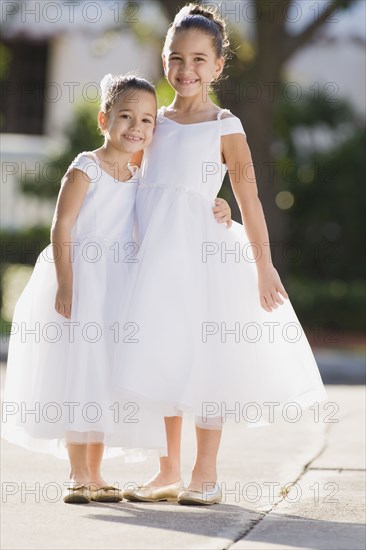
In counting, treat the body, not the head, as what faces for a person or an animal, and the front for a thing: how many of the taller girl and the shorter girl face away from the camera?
0

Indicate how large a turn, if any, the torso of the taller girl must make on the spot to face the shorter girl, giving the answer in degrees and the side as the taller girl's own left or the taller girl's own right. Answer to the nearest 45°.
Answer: approximately 45° to the taller girl's own right

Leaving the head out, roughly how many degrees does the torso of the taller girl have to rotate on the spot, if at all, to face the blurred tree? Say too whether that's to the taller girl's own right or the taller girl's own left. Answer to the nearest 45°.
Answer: approximately 135° to the taller girl's own right

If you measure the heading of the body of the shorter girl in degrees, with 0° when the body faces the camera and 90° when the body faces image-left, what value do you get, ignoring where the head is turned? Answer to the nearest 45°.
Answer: approximately 315°

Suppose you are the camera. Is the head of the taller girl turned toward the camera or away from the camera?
toward the camera

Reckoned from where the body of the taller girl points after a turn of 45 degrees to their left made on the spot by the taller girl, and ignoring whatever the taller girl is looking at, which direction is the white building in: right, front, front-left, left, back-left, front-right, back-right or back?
back
